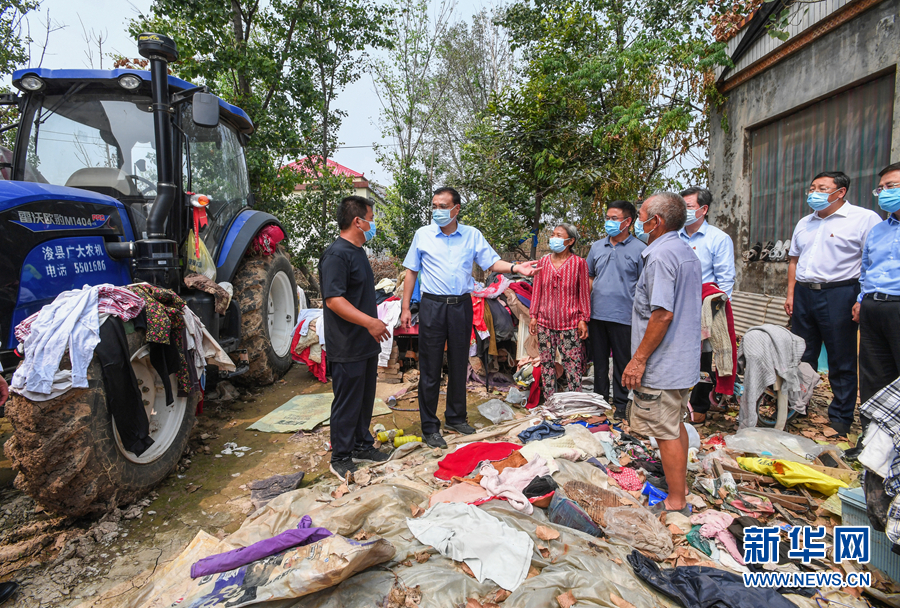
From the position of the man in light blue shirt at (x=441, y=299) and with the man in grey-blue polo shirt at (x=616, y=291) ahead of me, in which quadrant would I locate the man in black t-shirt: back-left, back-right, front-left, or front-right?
back-right

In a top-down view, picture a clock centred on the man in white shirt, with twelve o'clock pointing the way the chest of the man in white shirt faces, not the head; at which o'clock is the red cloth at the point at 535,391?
The red cloth is roughly at 1 o'clock from the man in white shirt.

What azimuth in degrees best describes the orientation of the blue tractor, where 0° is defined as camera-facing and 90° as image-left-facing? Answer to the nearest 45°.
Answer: approximately 45°

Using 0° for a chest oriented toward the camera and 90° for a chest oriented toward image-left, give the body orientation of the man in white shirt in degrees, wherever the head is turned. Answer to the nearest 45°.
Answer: approximately 45°

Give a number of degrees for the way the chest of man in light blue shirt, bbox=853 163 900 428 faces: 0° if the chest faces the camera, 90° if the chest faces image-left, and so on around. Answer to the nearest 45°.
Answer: approximately 45°

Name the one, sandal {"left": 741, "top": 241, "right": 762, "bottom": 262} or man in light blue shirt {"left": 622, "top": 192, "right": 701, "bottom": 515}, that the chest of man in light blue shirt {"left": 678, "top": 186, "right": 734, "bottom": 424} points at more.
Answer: the man in light blue shirt

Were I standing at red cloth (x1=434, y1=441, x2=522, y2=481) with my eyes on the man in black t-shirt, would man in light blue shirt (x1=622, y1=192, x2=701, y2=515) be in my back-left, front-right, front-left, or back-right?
back-left

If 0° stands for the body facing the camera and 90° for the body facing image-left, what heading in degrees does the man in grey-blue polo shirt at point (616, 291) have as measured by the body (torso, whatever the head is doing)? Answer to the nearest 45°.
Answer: approximately 45°

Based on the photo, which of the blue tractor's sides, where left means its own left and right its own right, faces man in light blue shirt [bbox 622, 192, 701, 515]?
left
